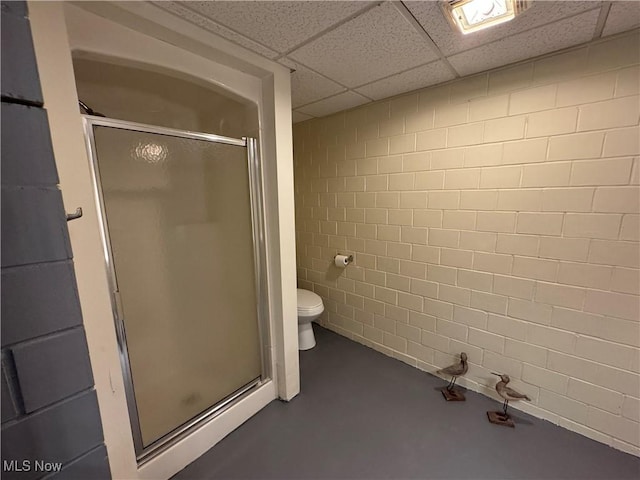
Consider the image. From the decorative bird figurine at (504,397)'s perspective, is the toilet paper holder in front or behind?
in front

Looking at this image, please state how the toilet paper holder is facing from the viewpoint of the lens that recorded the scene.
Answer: facing the viewer and to the left of the viewer

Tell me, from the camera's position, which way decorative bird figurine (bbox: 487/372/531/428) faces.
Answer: facing to the left of the viewer

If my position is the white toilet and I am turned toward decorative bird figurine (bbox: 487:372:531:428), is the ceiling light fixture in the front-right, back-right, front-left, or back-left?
front-right

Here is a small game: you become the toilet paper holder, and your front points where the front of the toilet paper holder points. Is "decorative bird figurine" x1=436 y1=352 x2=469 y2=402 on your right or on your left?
on your left
